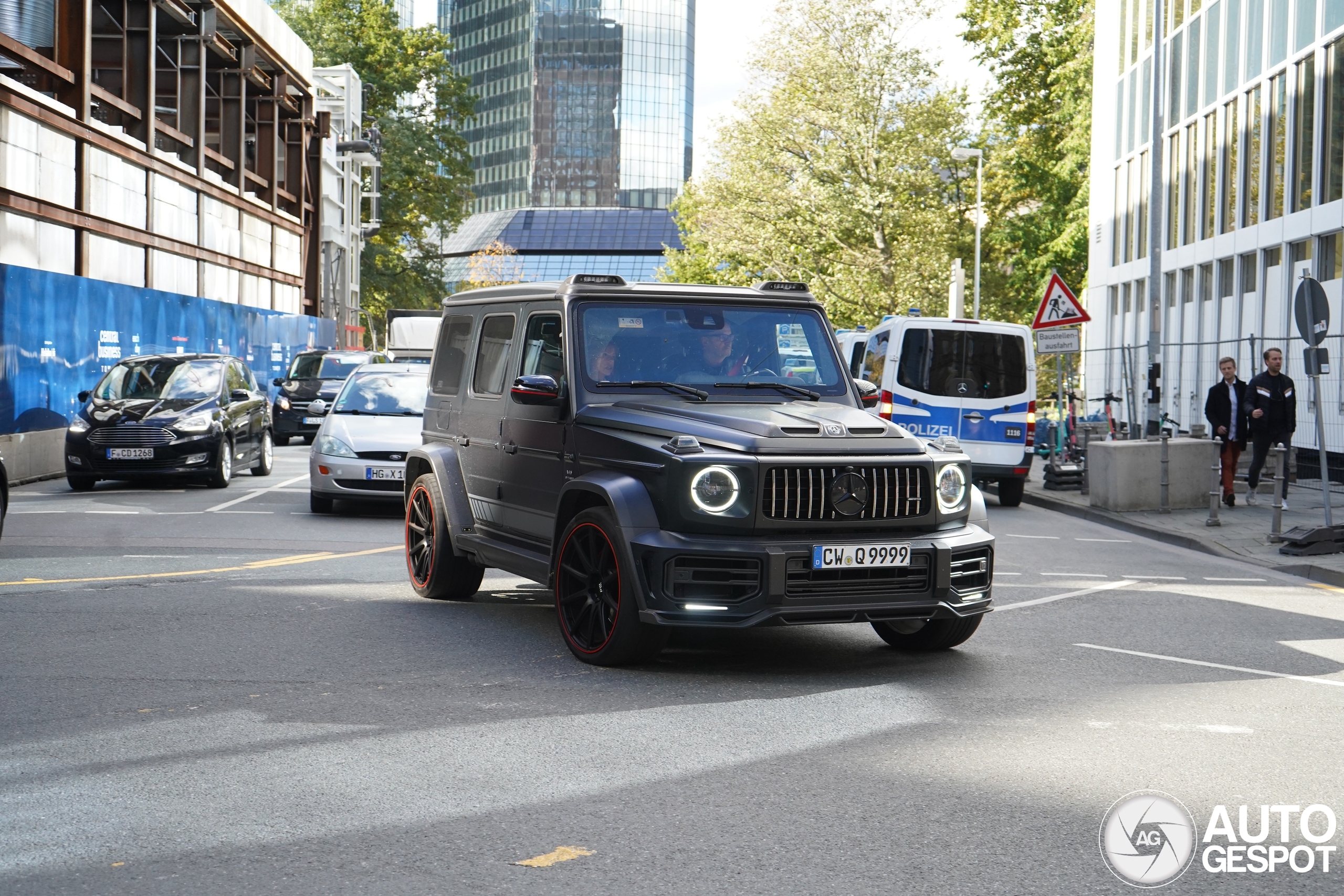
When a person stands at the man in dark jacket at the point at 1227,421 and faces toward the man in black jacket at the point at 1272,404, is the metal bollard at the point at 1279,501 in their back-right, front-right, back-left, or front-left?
front-right

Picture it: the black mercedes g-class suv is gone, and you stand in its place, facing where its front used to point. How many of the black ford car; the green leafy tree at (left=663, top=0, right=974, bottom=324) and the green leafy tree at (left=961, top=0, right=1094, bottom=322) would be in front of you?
0

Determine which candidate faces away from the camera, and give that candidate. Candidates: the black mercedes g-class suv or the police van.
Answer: the police van

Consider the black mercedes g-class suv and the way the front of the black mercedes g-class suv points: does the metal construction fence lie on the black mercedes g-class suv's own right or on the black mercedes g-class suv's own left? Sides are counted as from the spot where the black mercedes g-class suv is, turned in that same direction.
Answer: on the black mercedes g-class suv's own left

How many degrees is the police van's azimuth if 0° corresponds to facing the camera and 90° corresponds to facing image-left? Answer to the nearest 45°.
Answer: approximately 180°

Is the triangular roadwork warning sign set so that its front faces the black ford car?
no

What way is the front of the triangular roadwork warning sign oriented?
toward the camera

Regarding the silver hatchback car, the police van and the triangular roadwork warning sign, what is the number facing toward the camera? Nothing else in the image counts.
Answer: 2

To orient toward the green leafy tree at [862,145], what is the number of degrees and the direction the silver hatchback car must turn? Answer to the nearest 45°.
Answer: approximately 135° to its left

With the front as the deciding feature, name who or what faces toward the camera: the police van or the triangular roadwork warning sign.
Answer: the triangular roadwork warning sign

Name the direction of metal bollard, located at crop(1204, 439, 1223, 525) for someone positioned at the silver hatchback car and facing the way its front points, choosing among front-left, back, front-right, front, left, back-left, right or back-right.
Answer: left

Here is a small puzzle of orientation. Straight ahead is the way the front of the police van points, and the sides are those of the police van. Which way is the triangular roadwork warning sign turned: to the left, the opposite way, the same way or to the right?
the opposite way

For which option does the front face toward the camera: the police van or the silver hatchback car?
the silver hatchback car

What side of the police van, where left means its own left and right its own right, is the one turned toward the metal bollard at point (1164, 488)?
right

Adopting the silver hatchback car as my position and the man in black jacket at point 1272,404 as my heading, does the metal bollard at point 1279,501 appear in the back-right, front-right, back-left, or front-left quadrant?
front-right

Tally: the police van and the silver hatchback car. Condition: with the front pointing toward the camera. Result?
1

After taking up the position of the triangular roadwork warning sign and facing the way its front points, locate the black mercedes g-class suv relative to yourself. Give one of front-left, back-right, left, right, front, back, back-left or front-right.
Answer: front
